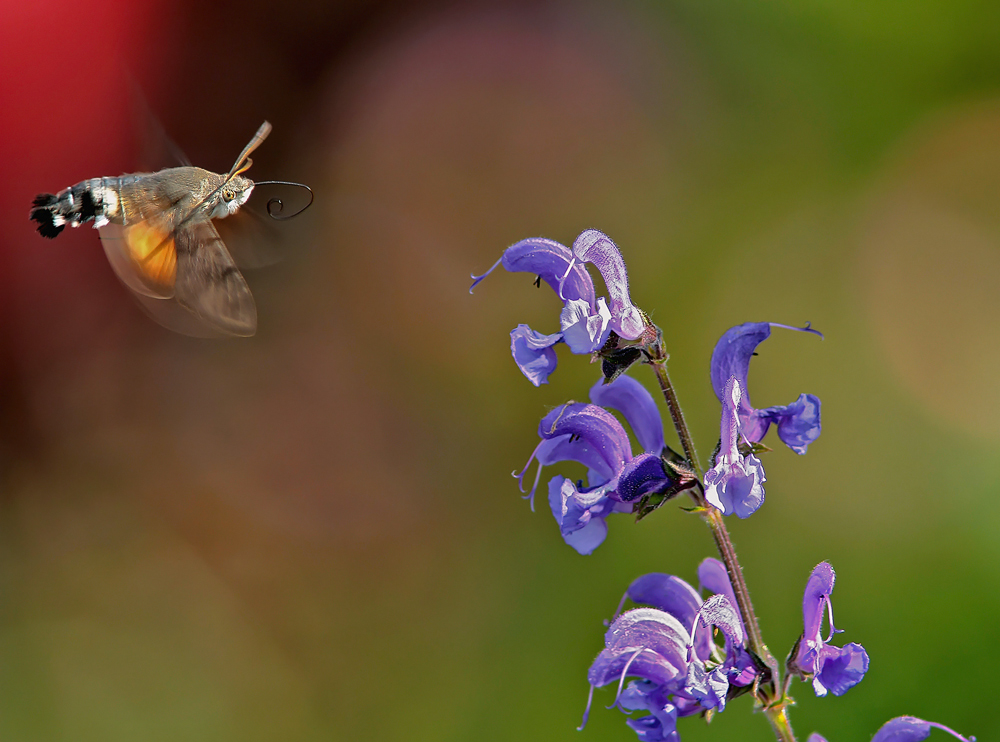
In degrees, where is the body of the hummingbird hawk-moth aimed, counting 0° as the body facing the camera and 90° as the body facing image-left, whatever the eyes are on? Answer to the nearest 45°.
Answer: approximately 270°

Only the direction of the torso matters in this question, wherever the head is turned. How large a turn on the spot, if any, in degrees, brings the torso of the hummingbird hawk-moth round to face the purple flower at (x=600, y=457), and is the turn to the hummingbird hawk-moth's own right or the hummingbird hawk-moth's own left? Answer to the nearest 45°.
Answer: approximately 45° to the hummingbird hawk-moth's own right

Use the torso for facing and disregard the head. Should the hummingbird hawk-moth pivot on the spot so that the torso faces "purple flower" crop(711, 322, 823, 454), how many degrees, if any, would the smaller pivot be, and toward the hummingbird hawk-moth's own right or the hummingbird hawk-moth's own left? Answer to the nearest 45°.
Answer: approximately 45° to the hummingbird hawk-moth's own right
